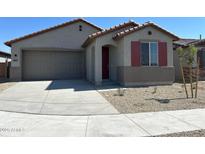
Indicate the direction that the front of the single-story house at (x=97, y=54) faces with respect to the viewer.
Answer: facing the viewer
